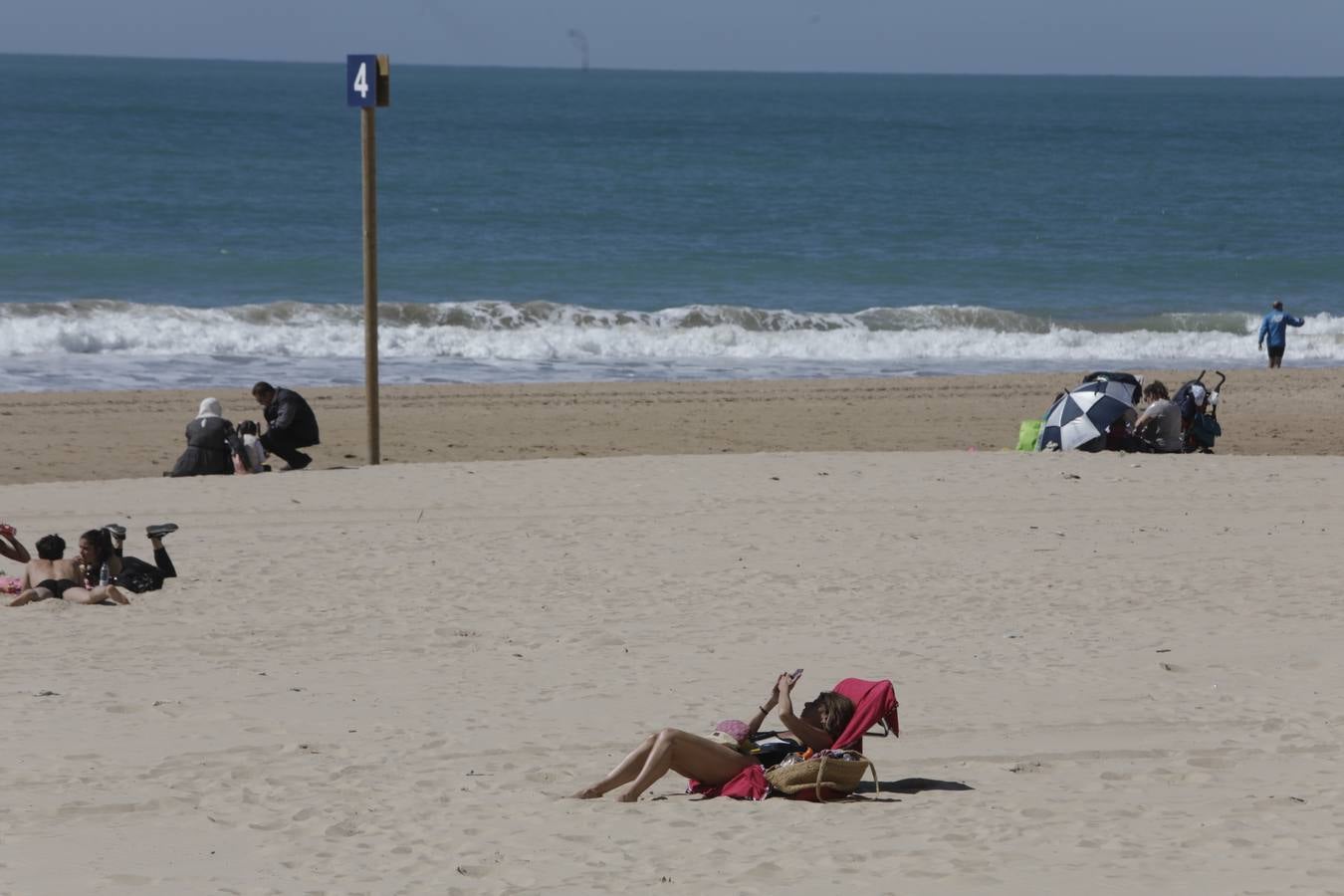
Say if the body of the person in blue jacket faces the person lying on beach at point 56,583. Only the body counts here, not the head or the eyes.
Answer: no

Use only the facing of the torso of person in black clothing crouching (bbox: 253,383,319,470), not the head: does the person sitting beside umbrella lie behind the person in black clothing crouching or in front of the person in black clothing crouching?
behind

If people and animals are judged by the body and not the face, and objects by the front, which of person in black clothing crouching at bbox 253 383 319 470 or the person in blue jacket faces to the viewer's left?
the person in black clothing crouching

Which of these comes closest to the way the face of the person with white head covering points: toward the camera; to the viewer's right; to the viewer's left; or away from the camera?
away from the camera

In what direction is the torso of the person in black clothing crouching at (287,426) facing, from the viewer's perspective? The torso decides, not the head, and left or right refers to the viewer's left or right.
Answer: facing to the left of the viewer

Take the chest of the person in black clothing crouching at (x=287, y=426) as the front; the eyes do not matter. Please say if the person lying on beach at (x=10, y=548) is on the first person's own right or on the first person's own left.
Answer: on the first person's own left
